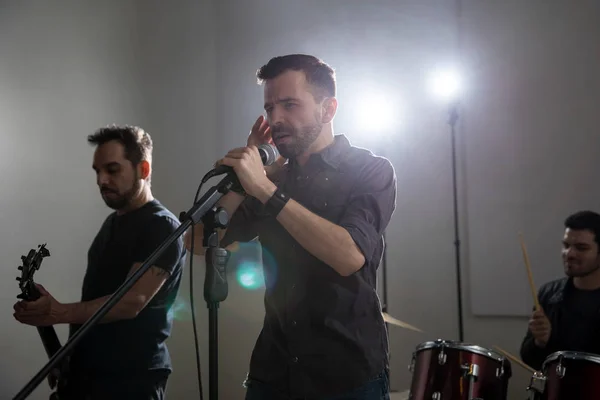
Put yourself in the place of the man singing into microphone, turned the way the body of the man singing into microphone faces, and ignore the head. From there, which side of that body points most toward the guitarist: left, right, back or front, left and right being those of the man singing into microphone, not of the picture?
right

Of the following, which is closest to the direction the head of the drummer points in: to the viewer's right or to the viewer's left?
to the viewer's left

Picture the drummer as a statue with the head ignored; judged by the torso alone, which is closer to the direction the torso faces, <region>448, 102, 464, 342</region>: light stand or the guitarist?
the guitarist

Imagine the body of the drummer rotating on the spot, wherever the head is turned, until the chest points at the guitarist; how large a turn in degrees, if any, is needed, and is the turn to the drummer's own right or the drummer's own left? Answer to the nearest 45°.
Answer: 0° — they already face them

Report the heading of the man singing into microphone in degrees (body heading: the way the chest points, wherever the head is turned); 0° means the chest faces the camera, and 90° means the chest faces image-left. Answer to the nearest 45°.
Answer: approximately 45°

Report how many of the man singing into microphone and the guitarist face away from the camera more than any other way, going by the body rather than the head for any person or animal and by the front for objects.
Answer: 0

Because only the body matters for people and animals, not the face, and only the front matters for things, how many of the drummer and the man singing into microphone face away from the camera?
0

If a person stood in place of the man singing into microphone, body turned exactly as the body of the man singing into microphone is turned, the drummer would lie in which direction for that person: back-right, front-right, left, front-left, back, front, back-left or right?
back

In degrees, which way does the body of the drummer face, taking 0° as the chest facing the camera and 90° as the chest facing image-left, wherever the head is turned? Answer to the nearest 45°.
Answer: approximately 45°
